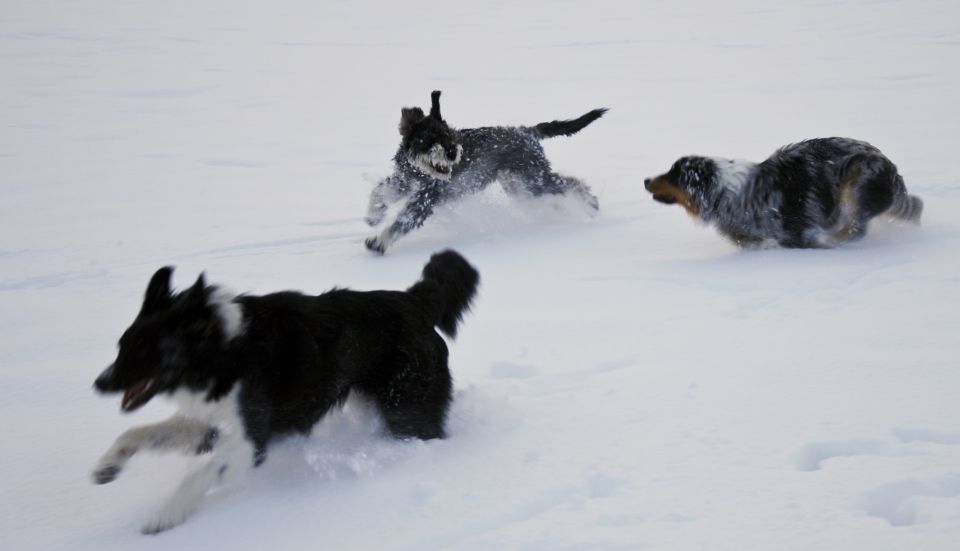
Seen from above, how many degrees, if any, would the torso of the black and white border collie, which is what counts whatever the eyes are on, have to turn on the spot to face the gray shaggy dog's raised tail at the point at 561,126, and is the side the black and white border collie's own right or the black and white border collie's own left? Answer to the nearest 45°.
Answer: approximately 135° to the black and white border collie's own right

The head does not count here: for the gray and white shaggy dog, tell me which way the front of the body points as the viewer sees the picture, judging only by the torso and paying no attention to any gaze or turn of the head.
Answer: to the viewer's left

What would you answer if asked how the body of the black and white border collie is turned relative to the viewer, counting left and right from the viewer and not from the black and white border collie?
facing to the left of the viewer

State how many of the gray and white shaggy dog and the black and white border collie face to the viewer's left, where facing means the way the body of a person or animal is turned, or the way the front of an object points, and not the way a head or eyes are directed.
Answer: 2

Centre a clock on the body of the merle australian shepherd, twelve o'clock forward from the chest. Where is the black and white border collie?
The black and white border collie is roughly at 10 o'clock from the merle australian shepherd.

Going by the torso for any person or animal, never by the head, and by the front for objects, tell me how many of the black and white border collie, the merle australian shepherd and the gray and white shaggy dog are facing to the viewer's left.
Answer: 3

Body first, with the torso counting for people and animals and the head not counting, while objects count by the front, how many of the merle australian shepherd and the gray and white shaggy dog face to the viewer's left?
2

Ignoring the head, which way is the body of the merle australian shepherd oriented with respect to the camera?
to the viewer's left

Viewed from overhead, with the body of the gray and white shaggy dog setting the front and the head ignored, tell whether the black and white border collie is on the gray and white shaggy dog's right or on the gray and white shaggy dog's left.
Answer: on the gray and white shaggy dog's left

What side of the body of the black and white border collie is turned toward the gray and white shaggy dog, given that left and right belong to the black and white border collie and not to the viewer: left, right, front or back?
right

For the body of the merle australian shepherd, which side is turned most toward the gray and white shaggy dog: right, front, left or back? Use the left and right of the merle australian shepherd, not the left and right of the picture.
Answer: front
